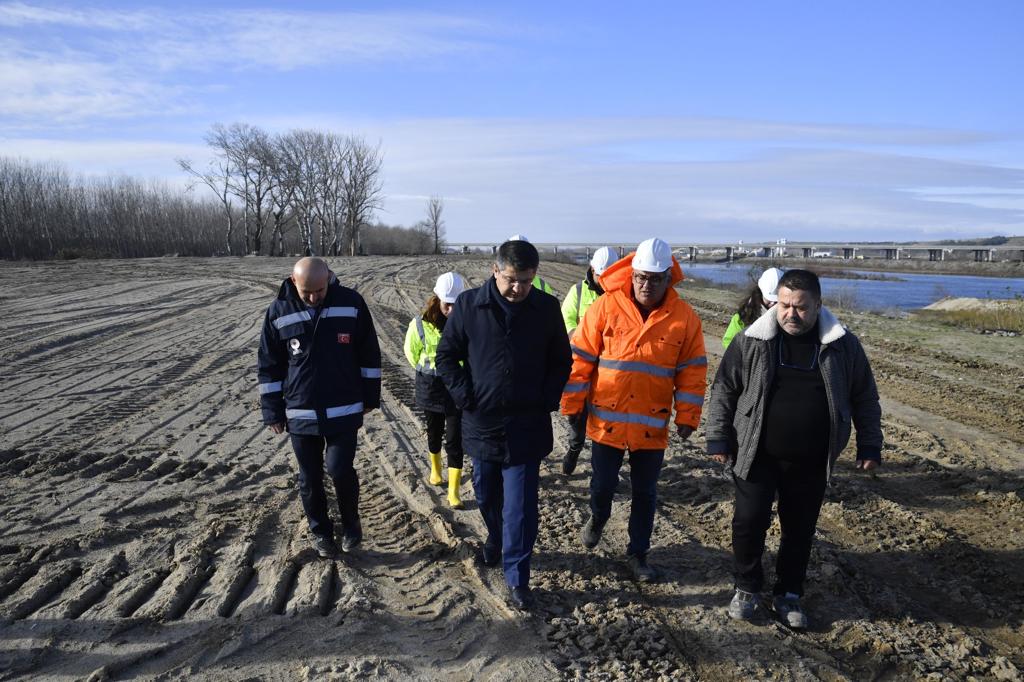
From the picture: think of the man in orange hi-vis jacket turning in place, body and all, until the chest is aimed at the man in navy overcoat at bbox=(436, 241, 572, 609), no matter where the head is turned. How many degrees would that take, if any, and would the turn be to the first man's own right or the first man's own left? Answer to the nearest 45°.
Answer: approximately 90° to the first man's own right

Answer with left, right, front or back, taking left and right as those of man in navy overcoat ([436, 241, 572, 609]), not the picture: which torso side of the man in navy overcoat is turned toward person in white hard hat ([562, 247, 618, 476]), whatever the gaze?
back

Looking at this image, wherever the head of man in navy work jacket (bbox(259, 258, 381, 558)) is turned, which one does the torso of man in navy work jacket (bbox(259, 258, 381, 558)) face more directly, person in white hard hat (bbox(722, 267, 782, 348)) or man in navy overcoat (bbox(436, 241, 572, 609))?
the man in navy overcoat

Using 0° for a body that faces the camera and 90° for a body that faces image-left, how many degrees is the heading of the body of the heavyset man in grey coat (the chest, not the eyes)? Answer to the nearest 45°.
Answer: approximately 0°

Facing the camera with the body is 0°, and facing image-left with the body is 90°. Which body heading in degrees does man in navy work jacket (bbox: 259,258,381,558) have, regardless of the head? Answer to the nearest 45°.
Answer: approximately 0°

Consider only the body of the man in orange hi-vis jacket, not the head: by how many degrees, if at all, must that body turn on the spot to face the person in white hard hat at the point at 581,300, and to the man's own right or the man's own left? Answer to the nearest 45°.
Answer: approximately 180°

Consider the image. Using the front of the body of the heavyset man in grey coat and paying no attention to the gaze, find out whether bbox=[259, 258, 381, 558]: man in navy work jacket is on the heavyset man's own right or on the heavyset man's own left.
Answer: on the heavyset man's own right

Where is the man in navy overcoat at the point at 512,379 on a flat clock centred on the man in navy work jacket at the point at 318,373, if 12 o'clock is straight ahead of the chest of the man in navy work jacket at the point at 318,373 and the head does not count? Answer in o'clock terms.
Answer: the man in navy overcoat at the point at 512,379 is roughly at 10 o'clock from the man in navy work jacket at the point at 318,373.
